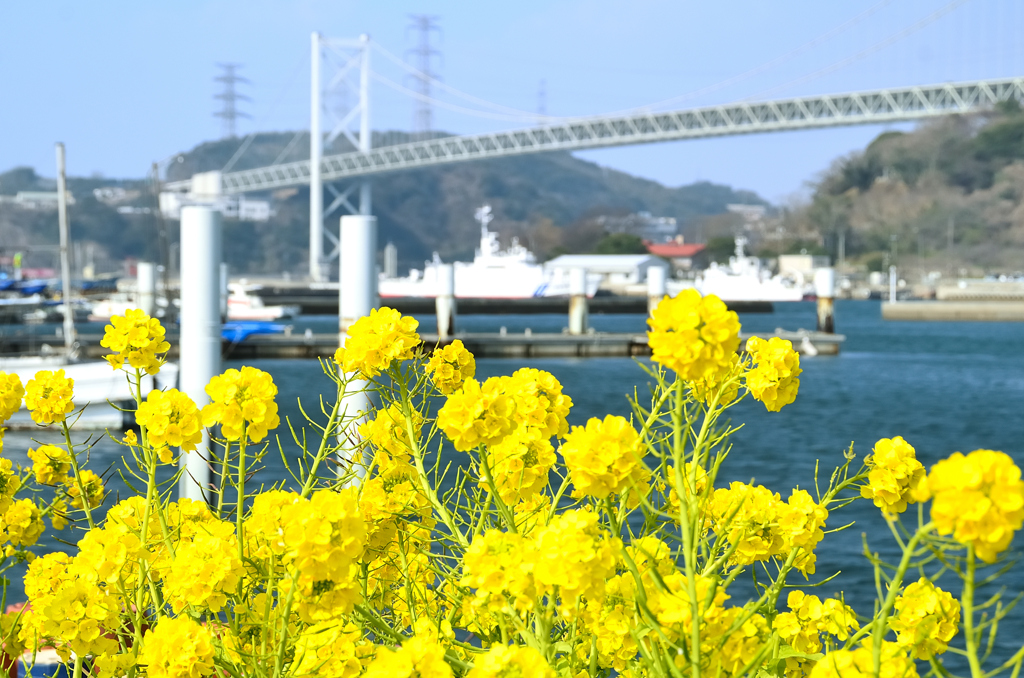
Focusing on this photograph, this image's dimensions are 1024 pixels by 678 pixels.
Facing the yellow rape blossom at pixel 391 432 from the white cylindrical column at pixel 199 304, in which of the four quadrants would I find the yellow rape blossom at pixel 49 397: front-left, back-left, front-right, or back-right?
front-right

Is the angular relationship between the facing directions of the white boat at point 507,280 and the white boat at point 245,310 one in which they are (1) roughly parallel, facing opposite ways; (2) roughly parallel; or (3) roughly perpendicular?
roughly parallel

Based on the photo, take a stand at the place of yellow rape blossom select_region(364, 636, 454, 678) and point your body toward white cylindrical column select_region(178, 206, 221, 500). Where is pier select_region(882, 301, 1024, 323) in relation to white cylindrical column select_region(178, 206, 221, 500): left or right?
right
